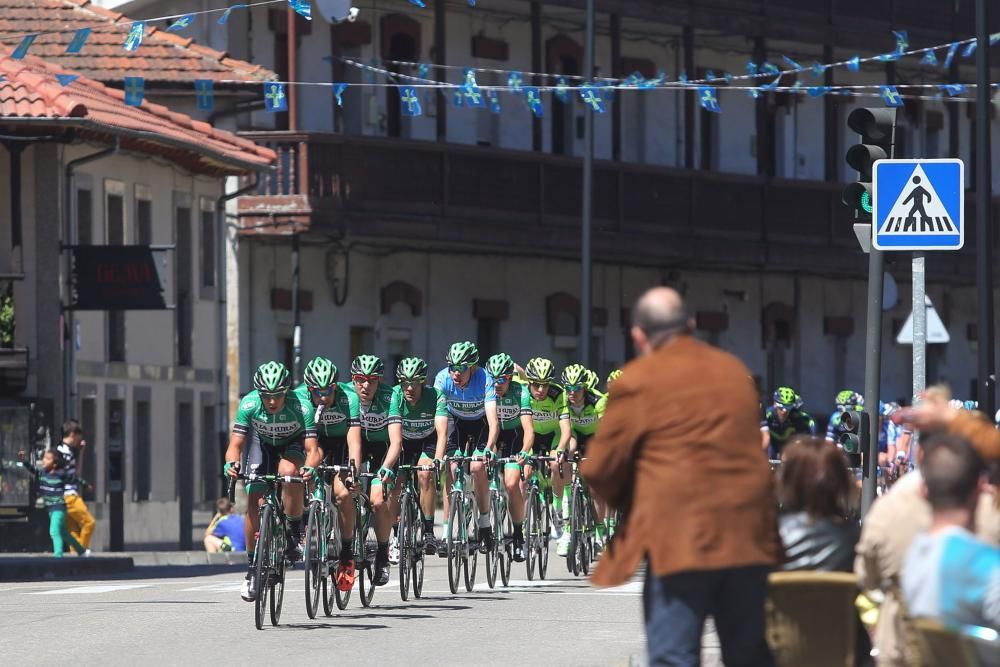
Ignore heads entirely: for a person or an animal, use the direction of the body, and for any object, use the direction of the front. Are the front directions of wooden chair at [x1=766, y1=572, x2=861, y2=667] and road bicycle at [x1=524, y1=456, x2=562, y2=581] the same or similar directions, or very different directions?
very different directions

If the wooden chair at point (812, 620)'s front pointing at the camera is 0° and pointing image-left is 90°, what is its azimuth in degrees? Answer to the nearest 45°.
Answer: approximately 180°

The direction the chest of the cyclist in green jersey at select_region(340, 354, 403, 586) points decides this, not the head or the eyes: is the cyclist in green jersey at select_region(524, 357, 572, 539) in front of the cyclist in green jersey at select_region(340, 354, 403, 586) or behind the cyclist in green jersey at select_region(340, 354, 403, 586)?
behind

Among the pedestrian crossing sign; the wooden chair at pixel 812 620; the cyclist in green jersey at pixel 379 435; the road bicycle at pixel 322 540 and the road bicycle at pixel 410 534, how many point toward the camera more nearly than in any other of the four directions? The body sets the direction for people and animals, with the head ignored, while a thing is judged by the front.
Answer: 4

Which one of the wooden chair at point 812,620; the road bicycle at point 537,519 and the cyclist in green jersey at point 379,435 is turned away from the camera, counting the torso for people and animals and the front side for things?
the wooden chair

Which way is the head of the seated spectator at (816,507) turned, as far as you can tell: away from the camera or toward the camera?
away from the camera
